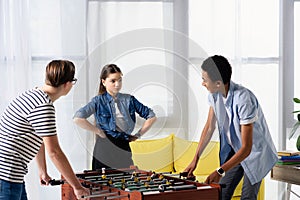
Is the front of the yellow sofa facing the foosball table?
yes

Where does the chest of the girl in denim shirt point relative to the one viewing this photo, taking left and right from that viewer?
facing the viewer and to the right of the viewer

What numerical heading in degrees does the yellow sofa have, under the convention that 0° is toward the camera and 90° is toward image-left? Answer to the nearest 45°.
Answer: approximately 0°

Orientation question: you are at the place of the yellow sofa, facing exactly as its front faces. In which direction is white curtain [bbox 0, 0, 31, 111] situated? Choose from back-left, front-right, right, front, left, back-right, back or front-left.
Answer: right

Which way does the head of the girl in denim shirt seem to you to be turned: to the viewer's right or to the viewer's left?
to the viewer's right

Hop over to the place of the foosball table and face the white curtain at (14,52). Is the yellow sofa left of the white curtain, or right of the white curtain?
right

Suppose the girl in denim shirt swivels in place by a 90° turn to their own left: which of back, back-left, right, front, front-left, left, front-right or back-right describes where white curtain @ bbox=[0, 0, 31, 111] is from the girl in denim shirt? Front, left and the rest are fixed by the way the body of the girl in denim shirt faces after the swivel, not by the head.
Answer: left

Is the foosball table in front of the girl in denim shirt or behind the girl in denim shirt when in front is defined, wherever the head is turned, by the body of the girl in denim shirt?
in front

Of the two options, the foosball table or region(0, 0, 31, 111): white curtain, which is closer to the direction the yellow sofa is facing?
the foosball table
